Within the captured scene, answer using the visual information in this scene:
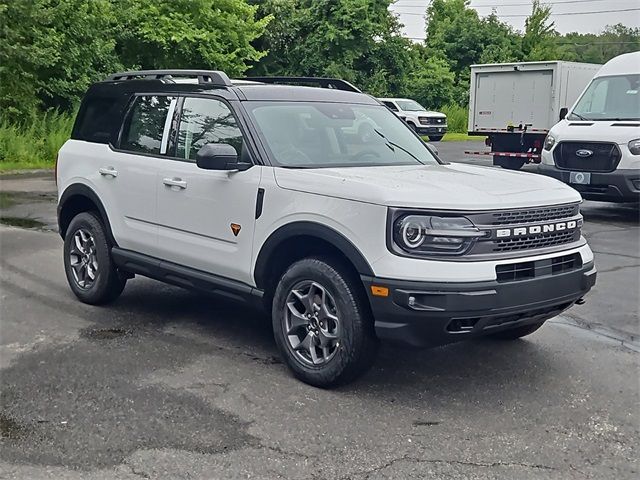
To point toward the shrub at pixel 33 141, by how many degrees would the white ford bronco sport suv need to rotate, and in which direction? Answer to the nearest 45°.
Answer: approximately 180°

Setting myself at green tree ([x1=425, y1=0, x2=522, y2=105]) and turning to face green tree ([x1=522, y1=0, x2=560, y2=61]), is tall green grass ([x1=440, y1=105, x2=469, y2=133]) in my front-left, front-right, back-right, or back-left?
back-right

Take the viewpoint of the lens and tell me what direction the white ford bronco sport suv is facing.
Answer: facing the viewer and to the right of the viewer

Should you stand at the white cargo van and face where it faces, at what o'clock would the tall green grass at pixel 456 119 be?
The tall green grass is roughly at 4 o'clock from the white cargo van.

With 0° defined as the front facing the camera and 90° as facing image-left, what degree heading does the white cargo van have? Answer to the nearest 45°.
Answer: approximately 45°

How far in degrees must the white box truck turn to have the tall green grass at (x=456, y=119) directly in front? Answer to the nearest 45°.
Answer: approximately 45° to its left

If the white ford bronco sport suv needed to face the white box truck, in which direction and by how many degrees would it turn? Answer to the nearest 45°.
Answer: approximately 135° to its left

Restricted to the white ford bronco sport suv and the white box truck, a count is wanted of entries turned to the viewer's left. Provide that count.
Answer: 0

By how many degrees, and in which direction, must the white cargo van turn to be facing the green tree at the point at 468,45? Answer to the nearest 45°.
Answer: approximately 135° to its right

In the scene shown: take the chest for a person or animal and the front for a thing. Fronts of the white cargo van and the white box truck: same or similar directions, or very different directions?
very different directions
